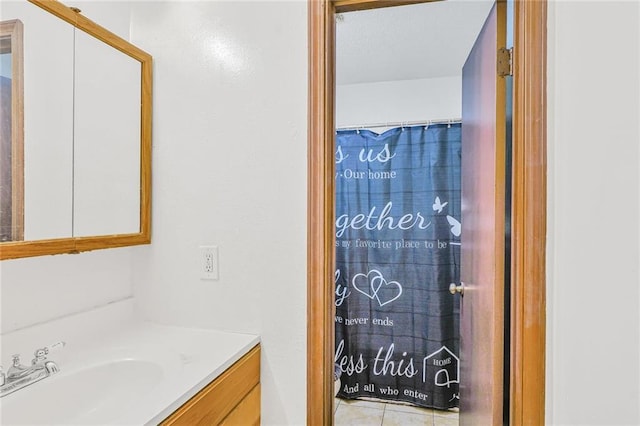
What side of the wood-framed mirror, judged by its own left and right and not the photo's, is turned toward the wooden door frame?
front

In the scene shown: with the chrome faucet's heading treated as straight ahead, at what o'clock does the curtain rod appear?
The curtain rod is roughly at 10 o'clock from the chrome faucet.

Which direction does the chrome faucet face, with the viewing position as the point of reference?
facing the viewer and to the right of the viewer

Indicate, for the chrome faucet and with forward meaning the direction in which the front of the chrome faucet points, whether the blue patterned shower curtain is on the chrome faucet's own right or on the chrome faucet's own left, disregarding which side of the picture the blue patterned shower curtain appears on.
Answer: on the chrome faucet's own left

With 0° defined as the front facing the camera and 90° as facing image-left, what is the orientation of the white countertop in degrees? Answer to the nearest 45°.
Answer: approximately 315°

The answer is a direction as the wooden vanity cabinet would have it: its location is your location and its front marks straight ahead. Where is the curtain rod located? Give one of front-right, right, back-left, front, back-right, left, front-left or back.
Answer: left

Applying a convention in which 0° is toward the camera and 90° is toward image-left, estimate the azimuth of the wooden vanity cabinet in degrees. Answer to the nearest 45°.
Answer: approximately 315°

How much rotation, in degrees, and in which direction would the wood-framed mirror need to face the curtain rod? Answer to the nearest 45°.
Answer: approximately 45° to its left

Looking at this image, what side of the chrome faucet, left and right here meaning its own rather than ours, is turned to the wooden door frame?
front

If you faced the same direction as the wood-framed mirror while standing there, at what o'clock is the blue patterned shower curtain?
The blue patterned shower curtain is roughly at 10 o'clock from the wood-framed mirror.
